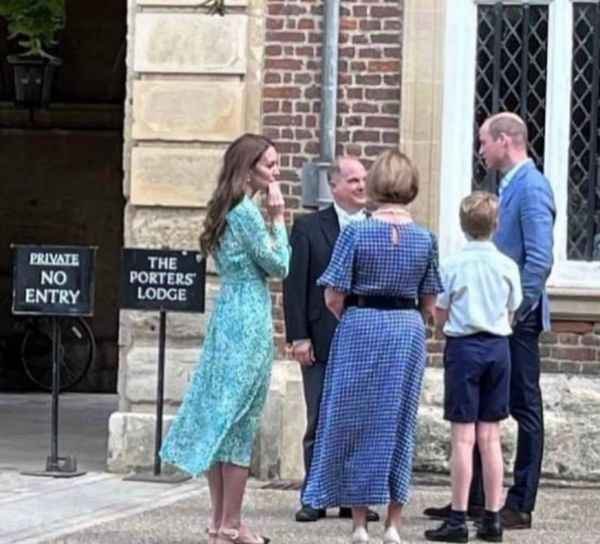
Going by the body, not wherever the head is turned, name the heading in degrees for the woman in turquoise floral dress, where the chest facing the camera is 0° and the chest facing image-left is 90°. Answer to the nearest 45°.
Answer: approximately 270°

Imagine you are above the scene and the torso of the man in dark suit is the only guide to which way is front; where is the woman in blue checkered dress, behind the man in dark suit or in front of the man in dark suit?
in front

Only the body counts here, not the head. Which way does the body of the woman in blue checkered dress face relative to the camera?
away from the camera

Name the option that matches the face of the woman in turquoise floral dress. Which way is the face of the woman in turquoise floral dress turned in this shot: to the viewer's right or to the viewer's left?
to the viewer's right

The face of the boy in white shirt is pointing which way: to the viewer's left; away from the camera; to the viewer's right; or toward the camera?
away from the camera

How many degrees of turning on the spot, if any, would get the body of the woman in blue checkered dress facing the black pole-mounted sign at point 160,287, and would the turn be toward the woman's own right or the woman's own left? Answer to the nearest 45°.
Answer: approximately 45° to the woman's own left

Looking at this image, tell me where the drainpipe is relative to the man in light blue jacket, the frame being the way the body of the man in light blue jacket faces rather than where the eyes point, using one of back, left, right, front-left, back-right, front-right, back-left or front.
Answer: front-right

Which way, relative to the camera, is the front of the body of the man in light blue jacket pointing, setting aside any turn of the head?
to the viewer's left

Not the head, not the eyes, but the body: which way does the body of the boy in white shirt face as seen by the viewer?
away from the camera

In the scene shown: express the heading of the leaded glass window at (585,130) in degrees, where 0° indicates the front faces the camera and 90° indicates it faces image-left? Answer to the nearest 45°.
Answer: approximately 0°
